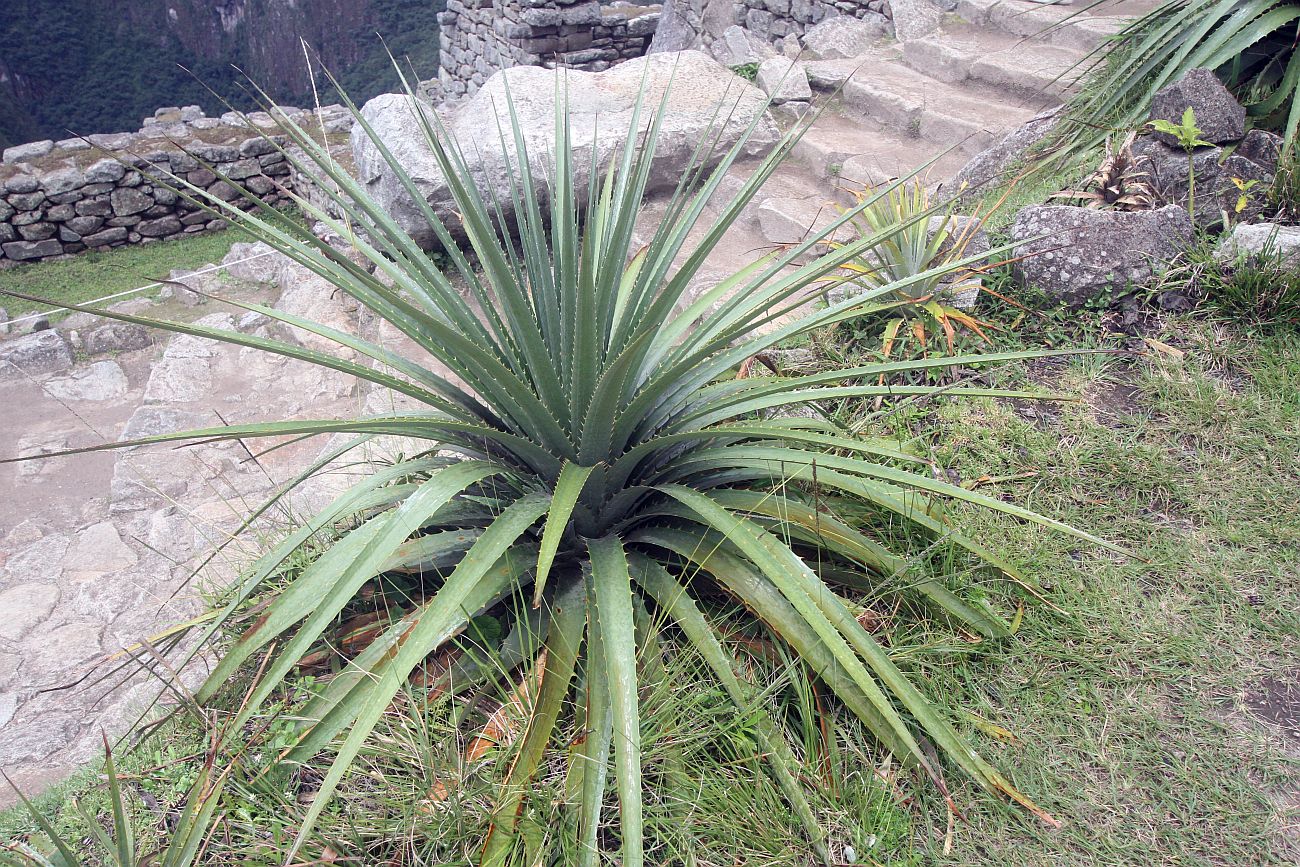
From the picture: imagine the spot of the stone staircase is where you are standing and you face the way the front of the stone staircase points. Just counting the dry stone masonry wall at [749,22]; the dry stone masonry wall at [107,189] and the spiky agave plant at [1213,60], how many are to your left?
1

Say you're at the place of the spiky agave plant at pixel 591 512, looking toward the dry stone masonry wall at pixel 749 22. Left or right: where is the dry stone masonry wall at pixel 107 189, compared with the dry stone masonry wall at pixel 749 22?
left

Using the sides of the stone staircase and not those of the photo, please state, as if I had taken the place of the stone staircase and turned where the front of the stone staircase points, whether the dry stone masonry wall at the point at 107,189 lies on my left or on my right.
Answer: on my right

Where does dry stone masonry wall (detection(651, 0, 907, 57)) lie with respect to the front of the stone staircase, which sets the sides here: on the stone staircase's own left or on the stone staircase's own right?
on the stone staircase's own right

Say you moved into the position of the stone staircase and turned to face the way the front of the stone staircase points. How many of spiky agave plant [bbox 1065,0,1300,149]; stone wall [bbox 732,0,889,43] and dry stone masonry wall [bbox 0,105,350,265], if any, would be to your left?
1

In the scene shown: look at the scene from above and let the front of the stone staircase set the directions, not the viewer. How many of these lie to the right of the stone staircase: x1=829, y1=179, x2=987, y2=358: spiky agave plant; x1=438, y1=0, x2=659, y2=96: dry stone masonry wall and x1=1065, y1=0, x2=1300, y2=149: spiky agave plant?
1

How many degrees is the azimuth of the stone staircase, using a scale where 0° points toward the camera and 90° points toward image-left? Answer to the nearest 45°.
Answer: approximately 45°

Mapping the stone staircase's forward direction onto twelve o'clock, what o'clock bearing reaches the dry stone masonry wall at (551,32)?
The dry stone masonry wall is roughly at 3 o'clock from the stone staircase.

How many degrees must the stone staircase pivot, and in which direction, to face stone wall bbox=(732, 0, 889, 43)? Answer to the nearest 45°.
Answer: approximately 90° to its right

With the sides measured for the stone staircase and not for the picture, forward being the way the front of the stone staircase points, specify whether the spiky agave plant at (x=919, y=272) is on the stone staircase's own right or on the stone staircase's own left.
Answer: on the stone staircase's own left

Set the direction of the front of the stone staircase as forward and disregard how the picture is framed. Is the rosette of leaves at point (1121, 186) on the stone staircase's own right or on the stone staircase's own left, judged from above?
on the stone staircase's own left
